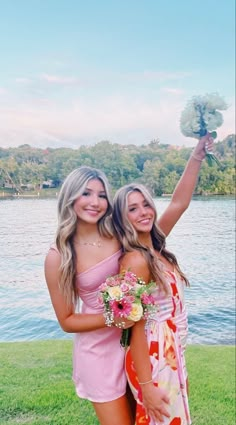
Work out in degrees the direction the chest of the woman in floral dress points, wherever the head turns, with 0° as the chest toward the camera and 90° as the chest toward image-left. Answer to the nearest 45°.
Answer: approximately 315°

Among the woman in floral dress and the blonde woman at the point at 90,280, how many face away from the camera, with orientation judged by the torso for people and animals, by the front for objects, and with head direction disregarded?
0

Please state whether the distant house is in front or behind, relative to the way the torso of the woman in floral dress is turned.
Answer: behind

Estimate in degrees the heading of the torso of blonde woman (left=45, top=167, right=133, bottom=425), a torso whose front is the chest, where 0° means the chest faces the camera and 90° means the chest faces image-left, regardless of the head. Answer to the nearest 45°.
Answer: approximately 315°
